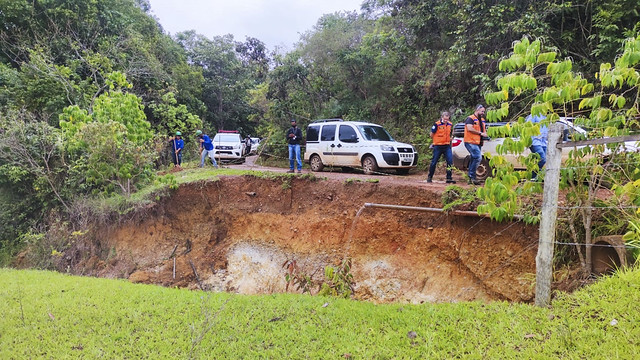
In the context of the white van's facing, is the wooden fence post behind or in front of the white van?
in front

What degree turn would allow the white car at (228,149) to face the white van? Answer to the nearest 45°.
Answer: approximately 45° to its left

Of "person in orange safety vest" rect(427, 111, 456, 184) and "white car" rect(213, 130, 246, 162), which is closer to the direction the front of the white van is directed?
the person in orange safety vest

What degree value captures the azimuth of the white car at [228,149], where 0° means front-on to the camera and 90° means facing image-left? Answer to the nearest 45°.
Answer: approximately 0°

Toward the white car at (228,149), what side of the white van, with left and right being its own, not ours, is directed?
back

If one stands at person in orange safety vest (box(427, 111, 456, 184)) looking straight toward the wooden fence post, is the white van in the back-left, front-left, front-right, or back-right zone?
back-right

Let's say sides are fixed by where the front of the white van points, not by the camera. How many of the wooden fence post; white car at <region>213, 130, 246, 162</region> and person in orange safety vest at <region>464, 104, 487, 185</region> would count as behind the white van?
1

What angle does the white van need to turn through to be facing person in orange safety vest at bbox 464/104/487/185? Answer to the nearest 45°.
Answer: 0° — it already faces them

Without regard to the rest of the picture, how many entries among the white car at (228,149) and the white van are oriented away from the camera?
0

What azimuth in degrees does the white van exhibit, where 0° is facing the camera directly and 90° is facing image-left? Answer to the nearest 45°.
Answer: approximately 315°

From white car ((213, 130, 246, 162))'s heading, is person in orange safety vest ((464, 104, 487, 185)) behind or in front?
in front
